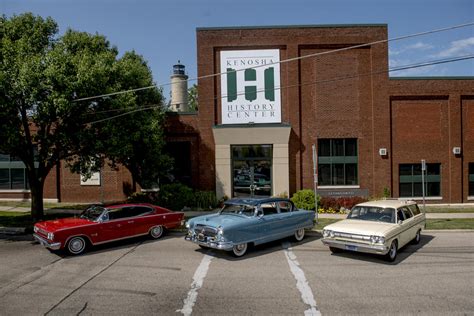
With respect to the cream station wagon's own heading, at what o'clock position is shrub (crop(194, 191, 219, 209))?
The shrub is roughly at 3 o'clock from the cream station wagon.

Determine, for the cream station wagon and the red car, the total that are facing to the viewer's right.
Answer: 0

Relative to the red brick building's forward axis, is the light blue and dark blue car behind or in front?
in front

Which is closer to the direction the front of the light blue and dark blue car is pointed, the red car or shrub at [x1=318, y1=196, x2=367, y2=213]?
the red car

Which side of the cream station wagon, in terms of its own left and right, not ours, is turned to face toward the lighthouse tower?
right

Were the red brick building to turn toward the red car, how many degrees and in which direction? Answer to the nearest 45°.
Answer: approximately 45° to its right

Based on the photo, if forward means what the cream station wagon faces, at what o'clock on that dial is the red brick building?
The red brick building is roughly at 4 o'clock from the cream station wagon.

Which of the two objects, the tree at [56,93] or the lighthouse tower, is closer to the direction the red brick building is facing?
the tree

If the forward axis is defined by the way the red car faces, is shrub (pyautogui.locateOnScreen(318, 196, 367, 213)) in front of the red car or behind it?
behind

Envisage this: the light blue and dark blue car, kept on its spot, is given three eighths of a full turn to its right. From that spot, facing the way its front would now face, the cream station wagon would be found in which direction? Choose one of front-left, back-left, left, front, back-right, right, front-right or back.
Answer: right

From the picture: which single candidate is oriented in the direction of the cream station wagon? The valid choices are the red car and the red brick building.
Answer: the red brick building

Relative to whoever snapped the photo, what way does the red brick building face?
facing the viewer

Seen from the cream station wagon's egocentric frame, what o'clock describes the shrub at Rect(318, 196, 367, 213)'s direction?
The shrub is roughly at 4 o'clock from the cream station wagon.

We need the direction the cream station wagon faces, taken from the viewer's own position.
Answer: facing the viewer and to the left of the viewer
